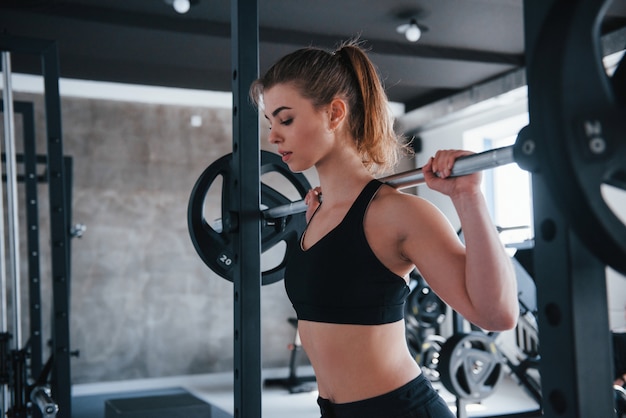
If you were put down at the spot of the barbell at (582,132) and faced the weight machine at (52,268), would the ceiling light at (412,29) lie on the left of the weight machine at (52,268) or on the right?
right

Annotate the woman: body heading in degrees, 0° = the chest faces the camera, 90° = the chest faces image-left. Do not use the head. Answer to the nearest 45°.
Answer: approximately 45°

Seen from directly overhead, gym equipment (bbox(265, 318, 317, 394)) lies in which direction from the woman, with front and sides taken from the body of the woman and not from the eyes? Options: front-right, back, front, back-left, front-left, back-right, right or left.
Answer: back-right

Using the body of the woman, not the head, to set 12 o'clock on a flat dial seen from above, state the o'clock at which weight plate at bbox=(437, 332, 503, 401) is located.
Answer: The weight plate is roughly at 5 o'clock from the woman.

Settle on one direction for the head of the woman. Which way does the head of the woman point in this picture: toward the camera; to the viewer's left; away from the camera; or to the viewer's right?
to the viewer's left

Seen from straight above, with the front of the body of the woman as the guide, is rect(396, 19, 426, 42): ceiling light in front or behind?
behind

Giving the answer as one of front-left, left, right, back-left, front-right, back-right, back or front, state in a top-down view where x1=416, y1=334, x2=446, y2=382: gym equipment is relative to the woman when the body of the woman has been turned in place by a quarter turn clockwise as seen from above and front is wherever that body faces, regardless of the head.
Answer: front-right

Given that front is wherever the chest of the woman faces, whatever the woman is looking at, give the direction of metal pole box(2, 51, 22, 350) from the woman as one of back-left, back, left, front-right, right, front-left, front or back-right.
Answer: right

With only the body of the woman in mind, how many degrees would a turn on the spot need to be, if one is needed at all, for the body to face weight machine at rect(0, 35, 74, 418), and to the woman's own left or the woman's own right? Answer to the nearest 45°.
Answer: approximately 90° to the woman's own right
